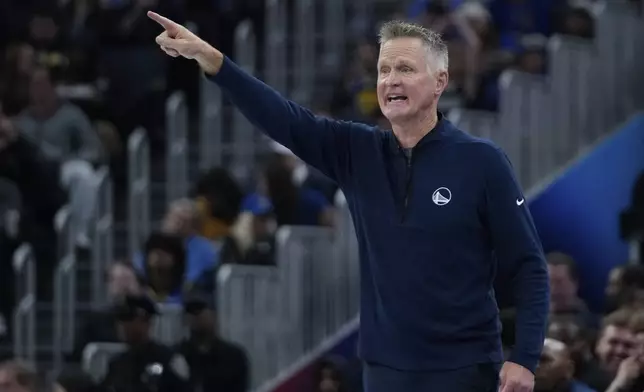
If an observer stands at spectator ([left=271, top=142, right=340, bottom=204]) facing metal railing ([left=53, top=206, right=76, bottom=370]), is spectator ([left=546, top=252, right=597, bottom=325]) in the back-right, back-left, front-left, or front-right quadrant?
back-left

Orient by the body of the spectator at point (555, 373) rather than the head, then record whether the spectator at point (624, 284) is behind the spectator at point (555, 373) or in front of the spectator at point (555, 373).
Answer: behind

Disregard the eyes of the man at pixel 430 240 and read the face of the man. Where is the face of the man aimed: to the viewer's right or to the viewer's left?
to the viewer's left

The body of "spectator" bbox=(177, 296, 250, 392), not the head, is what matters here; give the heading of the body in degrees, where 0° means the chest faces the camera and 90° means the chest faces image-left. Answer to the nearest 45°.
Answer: approximately 45°
